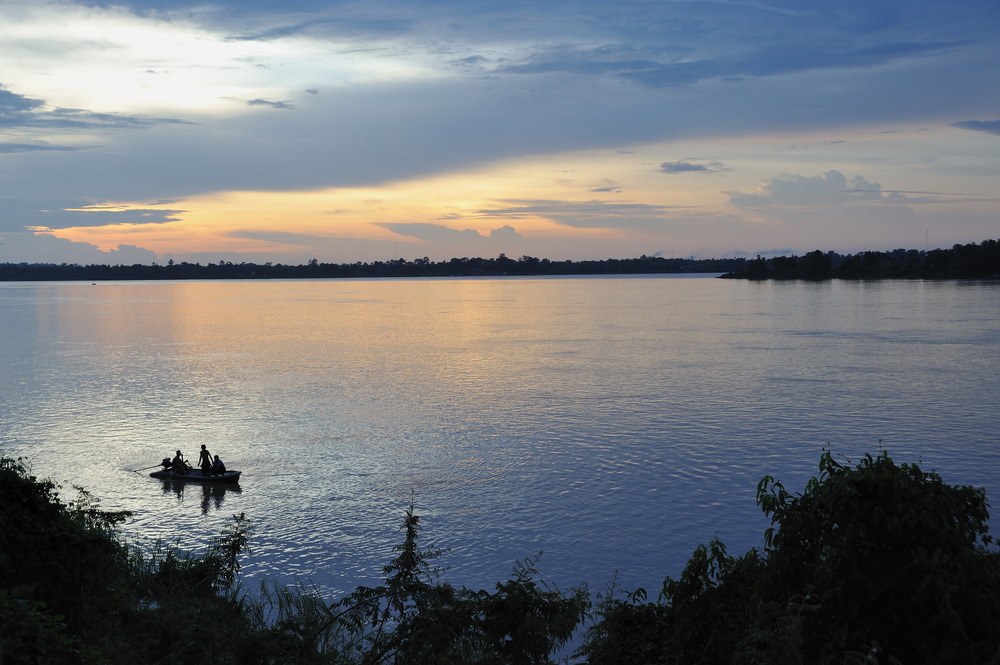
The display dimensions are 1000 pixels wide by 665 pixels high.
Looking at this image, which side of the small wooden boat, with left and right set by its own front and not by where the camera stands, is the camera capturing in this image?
right
